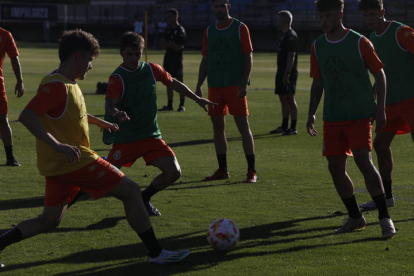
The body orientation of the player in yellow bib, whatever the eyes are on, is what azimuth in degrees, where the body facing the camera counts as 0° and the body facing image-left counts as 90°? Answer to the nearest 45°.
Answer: approximately 270°

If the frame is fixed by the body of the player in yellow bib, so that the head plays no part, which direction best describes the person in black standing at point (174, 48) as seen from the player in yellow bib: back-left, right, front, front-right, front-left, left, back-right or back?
left

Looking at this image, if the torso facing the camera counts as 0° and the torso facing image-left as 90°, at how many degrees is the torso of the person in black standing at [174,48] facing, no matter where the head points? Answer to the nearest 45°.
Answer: approximately 45°

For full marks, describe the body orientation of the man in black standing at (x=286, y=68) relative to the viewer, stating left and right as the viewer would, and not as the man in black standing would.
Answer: facing to the left of the viewer

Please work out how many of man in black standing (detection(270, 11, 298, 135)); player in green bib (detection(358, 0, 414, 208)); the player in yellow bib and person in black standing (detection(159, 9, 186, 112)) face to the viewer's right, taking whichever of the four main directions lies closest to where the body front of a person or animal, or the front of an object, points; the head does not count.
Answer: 1

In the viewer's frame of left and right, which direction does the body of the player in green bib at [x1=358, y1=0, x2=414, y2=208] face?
facing the viewer and to the left of the viewer

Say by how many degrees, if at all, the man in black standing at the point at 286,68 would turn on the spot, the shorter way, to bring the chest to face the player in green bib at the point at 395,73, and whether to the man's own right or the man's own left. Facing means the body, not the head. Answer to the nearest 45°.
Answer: approximately 90° to the man's own left

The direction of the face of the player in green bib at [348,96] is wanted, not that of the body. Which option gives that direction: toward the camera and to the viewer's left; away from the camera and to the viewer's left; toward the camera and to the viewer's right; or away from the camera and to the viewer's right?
toward the camera and to the viewer's left

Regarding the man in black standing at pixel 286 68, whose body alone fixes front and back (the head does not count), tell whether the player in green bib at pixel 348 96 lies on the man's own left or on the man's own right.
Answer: on the man's own left

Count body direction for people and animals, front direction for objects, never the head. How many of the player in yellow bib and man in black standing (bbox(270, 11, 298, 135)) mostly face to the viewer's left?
1

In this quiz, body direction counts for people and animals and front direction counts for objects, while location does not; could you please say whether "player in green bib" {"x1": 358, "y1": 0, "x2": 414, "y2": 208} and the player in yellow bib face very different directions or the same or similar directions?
very different directions

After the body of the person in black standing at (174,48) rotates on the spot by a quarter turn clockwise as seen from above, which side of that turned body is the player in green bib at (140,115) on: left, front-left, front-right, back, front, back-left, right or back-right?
back-left

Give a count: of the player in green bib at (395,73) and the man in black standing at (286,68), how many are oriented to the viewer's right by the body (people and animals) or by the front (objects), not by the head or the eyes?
0

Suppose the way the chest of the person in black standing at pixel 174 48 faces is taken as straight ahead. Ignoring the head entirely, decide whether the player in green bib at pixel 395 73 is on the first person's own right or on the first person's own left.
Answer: on the first person's own left

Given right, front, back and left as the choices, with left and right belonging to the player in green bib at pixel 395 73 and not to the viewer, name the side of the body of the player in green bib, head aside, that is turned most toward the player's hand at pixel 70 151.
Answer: front
